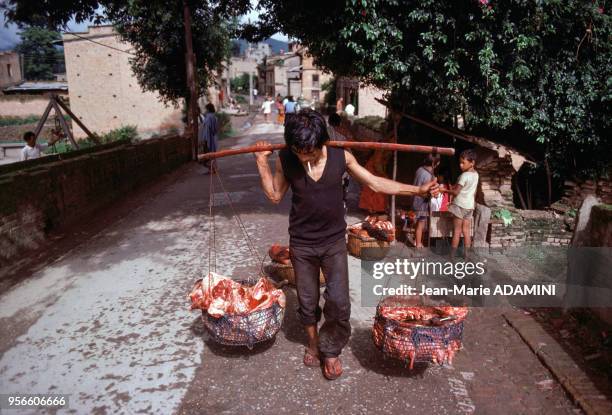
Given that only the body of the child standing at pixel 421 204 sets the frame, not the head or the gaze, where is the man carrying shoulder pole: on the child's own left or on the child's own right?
on the child's own right

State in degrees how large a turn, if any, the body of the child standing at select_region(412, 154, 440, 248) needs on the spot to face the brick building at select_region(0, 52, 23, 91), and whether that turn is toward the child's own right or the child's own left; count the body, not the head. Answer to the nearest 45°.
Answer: approximately 135° to the child's own left

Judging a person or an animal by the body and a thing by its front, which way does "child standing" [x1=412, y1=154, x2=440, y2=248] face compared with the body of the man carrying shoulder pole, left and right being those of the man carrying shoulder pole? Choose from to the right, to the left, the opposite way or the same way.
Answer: to the left

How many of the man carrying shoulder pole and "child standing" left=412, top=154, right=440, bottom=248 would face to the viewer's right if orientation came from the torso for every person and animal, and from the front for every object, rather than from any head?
1

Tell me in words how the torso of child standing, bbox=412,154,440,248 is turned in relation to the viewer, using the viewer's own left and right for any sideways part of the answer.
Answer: facing to the right of the viewer

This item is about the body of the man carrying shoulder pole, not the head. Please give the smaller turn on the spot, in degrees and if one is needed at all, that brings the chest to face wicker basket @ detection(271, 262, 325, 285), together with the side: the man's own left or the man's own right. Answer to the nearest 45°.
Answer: approximately 180°

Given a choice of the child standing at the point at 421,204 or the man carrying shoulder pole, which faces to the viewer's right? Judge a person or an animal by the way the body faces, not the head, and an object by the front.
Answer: the child standing

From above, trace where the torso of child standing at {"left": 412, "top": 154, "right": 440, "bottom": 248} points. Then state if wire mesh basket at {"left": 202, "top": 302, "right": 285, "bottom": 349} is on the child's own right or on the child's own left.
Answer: on the child's own right

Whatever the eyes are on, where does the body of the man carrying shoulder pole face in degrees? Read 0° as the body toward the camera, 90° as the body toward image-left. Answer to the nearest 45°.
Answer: approximately 0°
